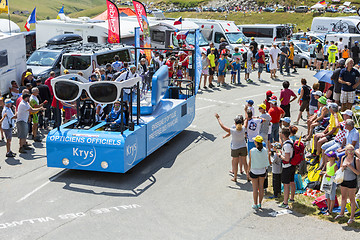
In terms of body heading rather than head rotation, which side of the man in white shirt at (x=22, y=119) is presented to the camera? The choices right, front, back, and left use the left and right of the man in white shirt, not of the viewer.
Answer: right

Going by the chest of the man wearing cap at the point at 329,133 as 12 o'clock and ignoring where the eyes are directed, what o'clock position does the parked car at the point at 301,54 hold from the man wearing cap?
The parked car is roughly at 3 o'clock from the man wearing cap.

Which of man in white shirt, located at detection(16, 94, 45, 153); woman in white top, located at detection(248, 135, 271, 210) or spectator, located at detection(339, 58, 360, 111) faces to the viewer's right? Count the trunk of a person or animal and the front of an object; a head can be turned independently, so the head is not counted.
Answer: the man in white shirt

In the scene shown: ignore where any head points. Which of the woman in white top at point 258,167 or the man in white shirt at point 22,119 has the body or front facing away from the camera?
the woman in white top

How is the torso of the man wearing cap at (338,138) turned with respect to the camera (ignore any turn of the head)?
to the viewer's left

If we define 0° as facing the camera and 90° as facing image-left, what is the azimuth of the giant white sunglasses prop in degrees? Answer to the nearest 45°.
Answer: approximately 45°

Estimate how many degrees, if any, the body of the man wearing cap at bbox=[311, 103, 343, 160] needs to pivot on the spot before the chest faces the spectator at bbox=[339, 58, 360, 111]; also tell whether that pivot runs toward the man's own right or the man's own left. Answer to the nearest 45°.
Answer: approximately 90° to the man's own right

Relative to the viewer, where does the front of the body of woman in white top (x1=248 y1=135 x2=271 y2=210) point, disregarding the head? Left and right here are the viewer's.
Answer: facing away from the viewer

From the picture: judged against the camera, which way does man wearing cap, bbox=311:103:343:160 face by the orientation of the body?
to the viewer's left

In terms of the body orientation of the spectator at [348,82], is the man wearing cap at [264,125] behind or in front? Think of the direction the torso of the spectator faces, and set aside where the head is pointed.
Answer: in front

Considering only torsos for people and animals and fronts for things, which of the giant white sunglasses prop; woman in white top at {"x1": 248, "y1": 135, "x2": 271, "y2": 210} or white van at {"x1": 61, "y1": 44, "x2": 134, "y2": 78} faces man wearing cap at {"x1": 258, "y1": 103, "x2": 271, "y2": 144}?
the woman in white top
